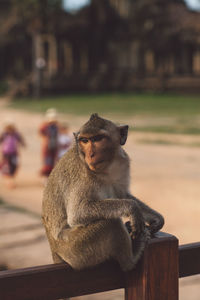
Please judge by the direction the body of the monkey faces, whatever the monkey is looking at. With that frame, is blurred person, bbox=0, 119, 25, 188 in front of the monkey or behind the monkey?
behind

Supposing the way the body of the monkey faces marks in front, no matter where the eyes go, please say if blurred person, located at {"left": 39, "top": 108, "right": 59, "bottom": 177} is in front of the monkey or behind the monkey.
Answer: behind
